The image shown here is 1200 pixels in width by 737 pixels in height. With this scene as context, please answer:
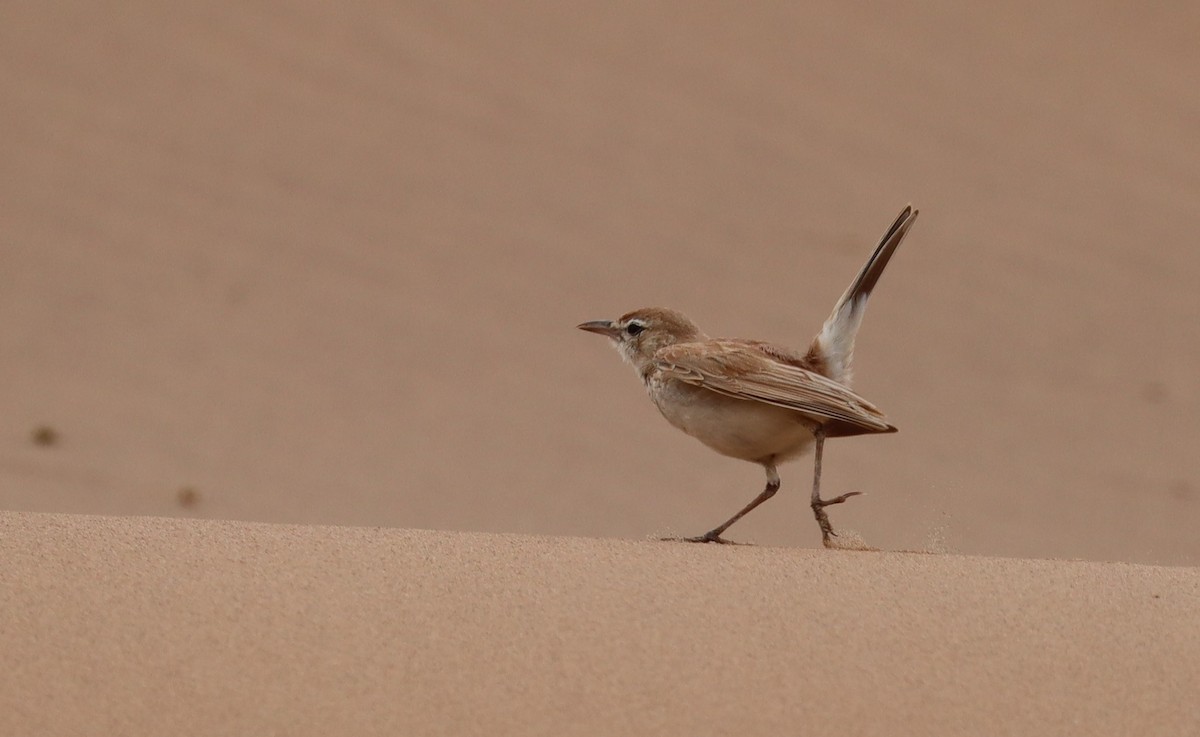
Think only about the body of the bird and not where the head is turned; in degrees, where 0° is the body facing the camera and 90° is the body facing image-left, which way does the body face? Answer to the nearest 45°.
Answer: approximately 90°
